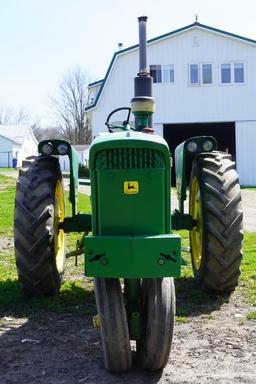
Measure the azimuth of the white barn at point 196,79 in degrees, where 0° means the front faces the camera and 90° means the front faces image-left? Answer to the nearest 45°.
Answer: approximately 0°
